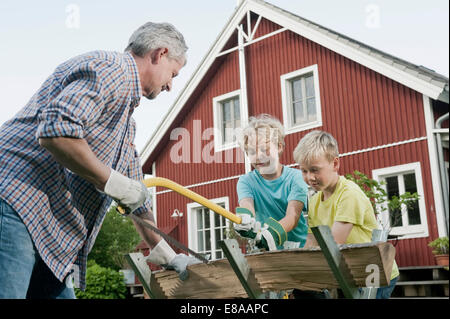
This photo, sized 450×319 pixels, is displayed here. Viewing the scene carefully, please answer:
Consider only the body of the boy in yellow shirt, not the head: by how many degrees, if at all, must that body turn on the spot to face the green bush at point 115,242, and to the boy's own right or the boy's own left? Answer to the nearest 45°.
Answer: approximately 90° to the boy's own right

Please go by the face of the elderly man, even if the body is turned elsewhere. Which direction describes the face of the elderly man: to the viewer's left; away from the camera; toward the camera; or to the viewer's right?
to the viewer's right

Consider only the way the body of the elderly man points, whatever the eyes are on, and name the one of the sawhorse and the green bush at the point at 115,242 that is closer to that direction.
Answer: the sawhorse

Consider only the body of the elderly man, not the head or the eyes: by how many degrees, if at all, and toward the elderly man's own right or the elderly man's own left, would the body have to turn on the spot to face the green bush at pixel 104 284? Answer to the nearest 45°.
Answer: approximately 90° to the elderly man's own left

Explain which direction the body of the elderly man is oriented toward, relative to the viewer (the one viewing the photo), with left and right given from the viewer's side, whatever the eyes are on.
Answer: facing to the right of the viewer

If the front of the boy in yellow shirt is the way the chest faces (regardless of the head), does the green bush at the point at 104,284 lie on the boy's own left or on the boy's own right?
on the boy's own right

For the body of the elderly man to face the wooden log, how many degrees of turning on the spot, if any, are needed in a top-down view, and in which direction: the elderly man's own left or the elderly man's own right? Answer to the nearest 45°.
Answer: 0° — they already face it

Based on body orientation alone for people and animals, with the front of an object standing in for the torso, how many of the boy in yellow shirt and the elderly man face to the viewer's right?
1

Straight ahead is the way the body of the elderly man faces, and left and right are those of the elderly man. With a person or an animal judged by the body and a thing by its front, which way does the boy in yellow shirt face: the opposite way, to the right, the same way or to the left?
the opposite way
